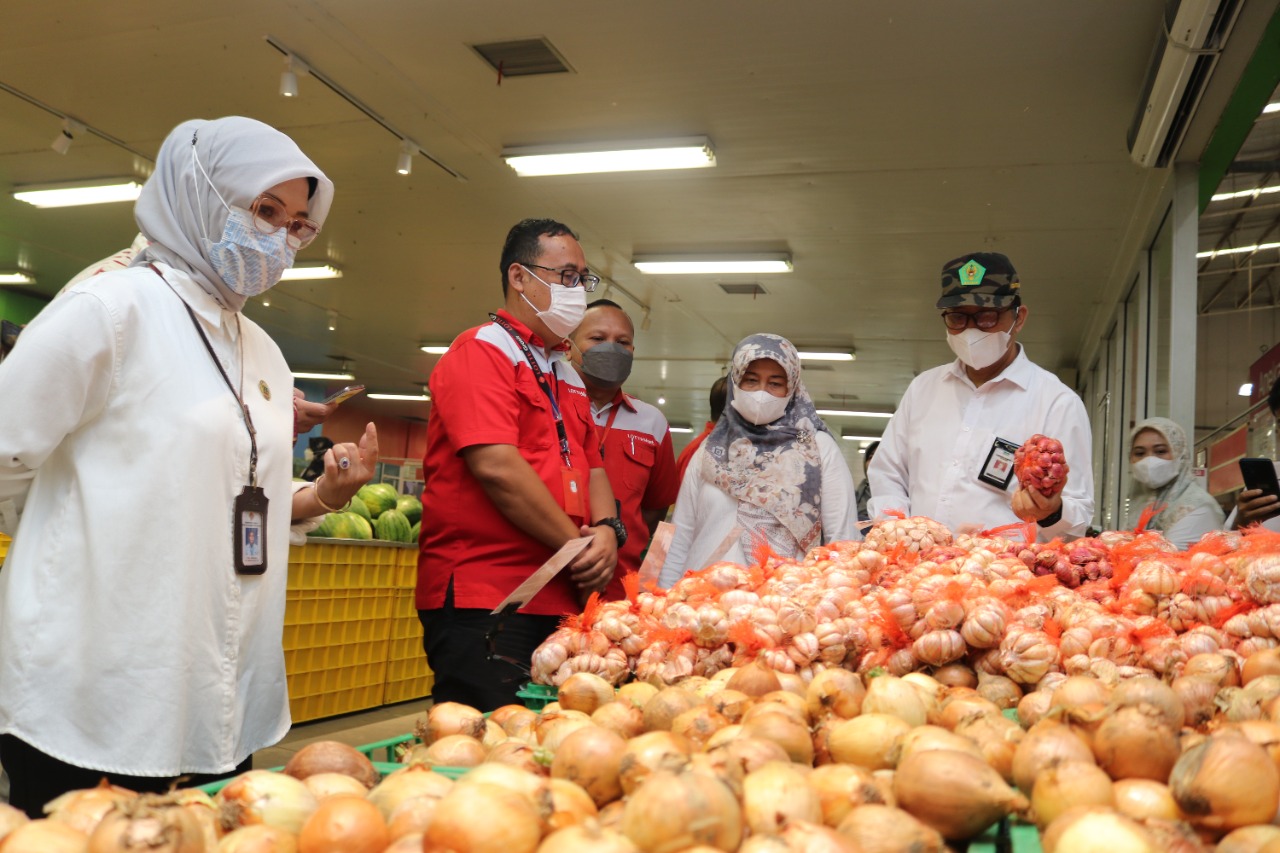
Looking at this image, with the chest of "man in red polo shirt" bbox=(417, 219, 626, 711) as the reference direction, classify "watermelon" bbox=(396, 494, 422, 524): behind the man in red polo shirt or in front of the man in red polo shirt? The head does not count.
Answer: behind

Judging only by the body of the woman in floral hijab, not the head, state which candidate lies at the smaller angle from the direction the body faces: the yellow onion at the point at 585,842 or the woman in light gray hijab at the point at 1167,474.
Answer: the yellow onion

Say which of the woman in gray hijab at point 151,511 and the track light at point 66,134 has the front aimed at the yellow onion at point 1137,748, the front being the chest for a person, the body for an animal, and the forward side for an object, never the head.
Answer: the woman in gray hijab

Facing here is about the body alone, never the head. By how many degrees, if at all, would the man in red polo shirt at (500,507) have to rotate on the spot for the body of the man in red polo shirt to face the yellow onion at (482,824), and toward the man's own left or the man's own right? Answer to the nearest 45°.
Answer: approximately 45° to the man's own right

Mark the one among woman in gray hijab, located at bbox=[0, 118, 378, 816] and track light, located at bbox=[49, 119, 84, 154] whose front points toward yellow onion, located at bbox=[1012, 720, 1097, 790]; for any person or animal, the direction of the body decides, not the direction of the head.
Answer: the woman in gray hijab

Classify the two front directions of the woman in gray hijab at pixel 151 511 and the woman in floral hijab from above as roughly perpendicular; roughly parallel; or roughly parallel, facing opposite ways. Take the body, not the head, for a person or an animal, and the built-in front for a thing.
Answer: roughly perpendicular

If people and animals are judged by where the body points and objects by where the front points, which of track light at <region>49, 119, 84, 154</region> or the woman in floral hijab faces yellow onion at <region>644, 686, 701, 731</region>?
the woman in floral hijab

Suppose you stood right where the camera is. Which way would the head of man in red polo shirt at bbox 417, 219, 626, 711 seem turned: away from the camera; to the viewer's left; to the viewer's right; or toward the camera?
to the viewer's right

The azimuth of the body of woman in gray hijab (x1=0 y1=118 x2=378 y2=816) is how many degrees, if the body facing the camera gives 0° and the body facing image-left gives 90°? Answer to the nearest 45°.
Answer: approximately 315°

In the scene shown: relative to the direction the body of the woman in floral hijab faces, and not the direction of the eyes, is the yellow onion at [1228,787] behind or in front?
in front

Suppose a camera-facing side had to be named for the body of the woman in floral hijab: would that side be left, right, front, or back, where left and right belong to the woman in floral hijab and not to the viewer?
front

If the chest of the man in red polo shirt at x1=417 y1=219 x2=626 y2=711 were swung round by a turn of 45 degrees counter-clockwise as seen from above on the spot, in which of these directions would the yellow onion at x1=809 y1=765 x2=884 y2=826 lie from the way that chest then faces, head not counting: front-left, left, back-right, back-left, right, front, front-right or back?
right

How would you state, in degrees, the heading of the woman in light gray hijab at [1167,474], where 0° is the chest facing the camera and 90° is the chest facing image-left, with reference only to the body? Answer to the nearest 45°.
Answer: approximately 45°

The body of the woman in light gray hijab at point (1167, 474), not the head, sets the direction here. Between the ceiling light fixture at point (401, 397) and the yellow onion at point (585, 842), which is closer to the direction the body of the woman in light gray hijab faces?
the yellow onion
